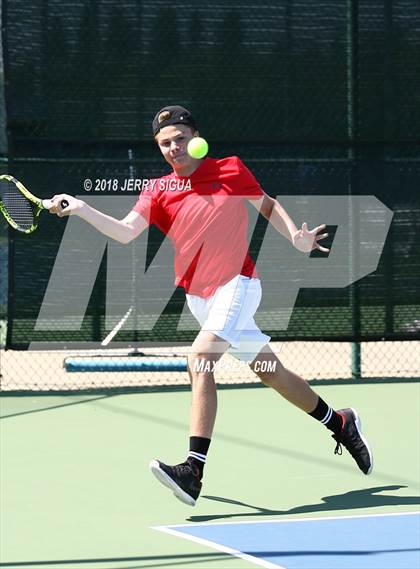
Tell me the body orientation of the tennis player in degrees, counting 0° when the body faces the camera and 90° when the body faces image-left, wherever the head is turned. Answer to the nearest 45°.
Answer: approximately 45°
